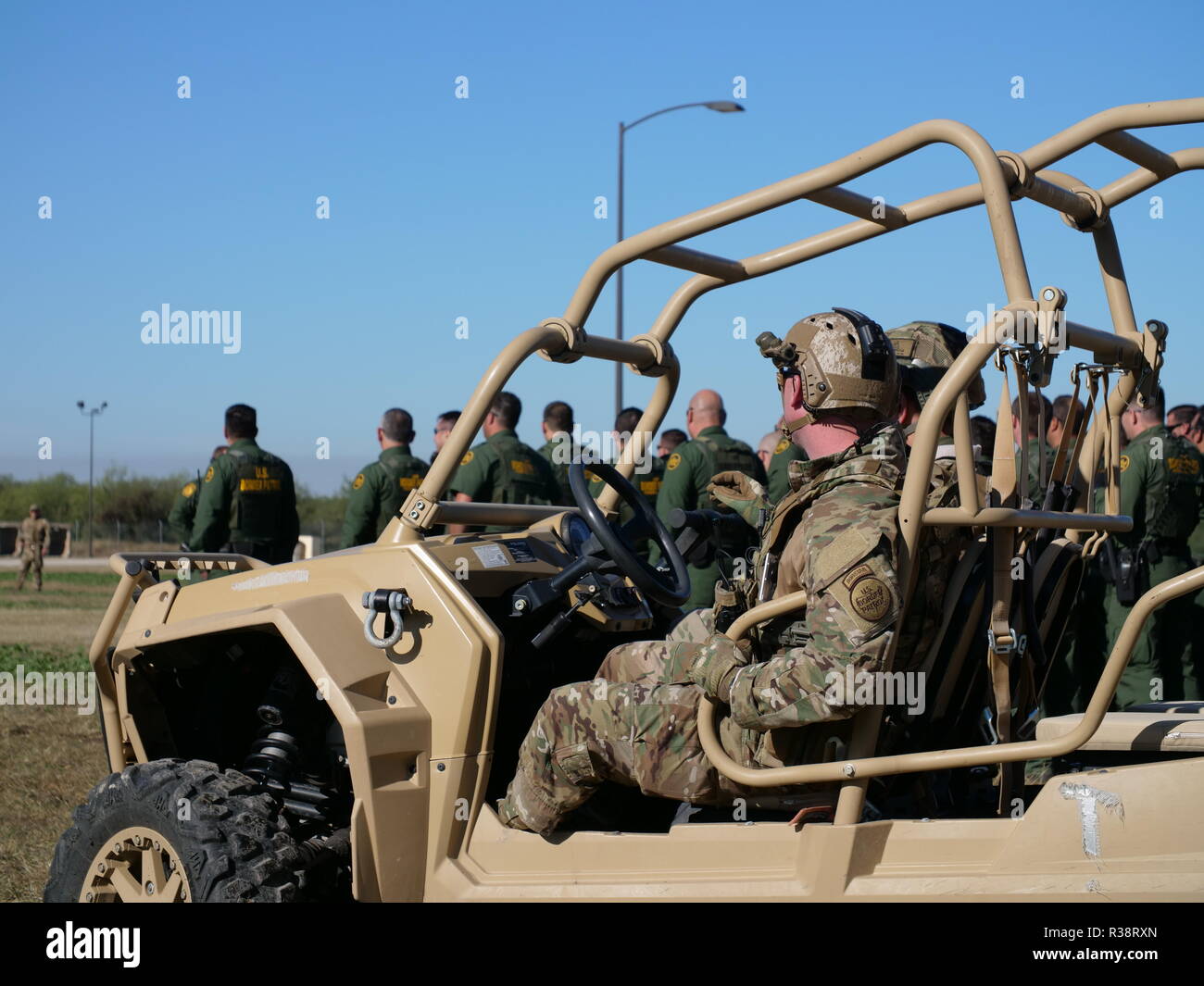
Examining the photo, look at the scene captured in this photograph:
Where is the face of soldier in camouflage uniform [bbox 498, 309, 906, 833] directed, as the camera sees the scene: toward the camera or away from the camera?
away from the camera

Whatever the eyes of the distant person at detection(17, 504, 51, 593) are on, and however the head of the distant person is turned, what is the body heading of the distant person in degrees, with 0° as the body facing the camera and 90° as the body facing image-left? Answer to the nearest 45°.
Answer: approximately 0°

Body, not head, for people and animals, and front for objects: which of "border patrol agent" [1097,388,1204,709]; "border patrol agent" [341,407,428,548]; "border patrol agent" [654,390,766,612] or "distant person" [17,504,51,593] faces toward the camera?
the distant person

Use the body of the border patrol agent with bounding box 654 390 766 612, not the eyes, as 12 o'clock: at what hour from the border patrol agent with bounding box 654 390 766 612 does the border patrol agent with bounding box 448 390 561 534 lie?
the border patrol agent with bounding box 448 390 561 534 is roughly at 10 o'clock from the border patrol agent with bounding box 654 390 766 612.

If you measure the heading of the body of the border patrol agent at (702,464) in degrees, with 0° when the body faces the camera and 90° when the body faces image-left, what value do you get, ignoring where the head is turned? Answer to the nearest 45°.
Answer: approximately 135°

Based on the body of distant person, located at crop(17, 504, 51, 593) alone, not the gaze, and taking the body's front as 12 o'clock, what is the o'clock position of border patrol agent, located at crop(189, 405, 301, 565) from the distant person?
The border patrol agent is roughly at 12 o'clock from the distant person.

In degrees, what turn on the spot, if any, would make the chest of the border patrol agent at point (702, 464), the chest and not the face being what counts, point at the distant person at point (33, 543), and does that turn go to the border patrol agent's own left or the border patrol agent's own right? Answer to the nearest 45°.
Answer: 0° — they already face them

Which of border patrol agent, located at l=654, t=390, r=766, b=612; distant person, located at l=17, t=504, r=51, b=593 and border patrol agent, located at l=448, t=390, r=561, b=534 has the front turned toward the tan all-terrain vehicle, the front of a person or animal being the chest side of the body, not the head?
the distant person

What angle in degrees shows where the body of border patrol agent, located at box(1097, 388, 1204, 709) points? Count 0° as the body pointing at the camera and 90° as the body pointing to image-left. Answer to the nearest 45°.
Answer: approximately 135°

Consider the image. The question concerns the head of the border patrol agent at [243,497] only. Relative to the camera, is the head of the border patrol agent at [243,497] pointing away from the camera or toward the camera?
away from the camera

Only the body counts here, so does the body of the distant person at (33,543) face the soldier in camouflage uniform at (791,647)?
yes

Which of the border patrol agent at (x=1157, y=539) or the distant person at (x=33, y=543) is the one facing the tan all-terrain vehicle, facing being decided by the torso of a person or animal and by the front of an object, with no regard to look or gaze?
the distant person
